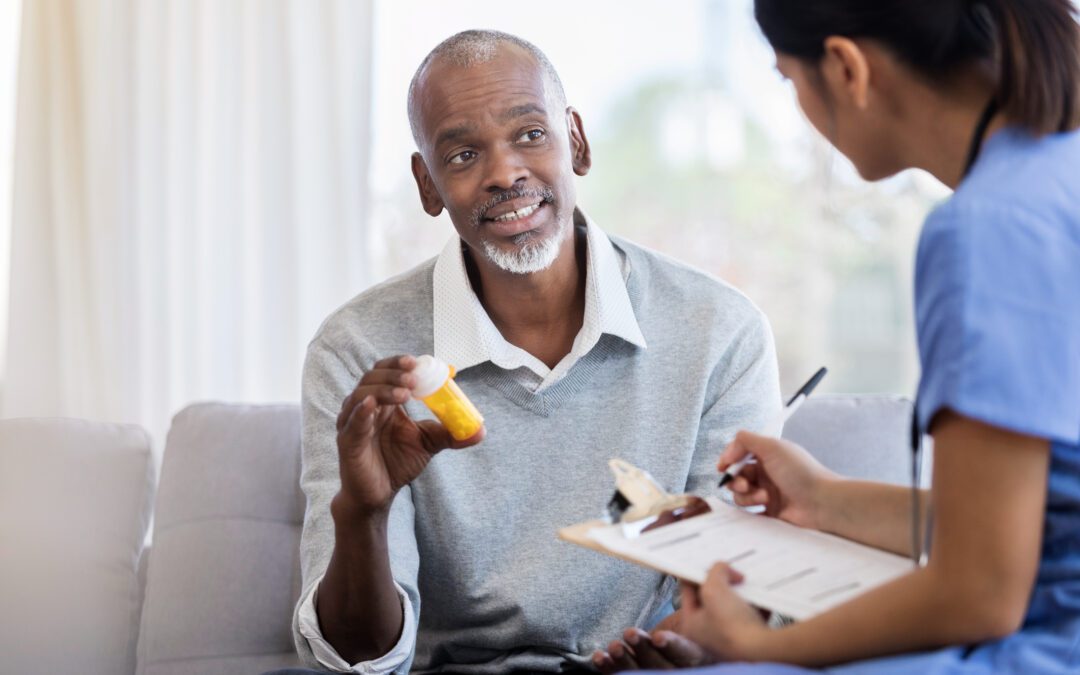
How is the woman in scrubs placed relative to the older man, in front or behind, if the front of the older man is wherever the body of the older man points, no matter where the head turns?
in front

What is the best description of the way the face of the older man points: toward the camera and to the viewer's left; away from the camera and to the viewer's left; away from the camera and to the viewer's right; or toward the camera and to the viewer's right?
toward the camera and to the viewer's right

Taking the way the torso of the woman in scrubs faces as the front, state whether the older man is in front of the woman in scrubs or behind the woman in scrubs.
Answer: in front

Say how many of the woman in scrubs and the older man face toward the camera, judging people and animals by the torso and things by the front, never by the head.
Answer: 1

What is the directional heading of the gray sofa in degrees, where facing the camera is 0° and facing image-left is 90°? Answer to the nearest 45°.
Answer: approximately 0°

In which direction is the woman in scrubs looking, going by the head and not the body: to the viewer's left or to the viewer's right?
to the viewer's left

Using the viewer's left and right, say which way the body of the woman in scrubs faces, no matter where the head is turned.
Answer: facing away from the viewer and to the left of the viewer

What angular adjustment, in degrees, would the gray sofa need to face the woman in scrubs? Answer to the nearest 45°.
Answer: approximately 45° to its left
